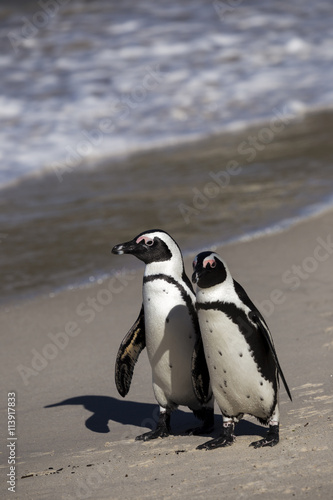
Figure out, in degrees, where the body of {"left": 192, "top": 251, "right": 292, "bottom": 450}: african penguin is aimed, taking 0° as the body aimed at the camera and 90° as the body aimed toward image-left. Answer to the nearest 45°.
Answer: approximately 45°

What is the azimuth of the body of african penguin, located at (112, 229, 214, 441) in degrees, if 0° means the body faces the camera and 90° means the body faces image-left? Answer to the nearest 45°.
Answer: approximately 45°

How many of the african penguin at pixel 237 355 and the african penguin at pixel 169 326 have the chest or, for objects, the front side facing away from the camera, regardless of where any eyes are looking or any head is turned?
0
